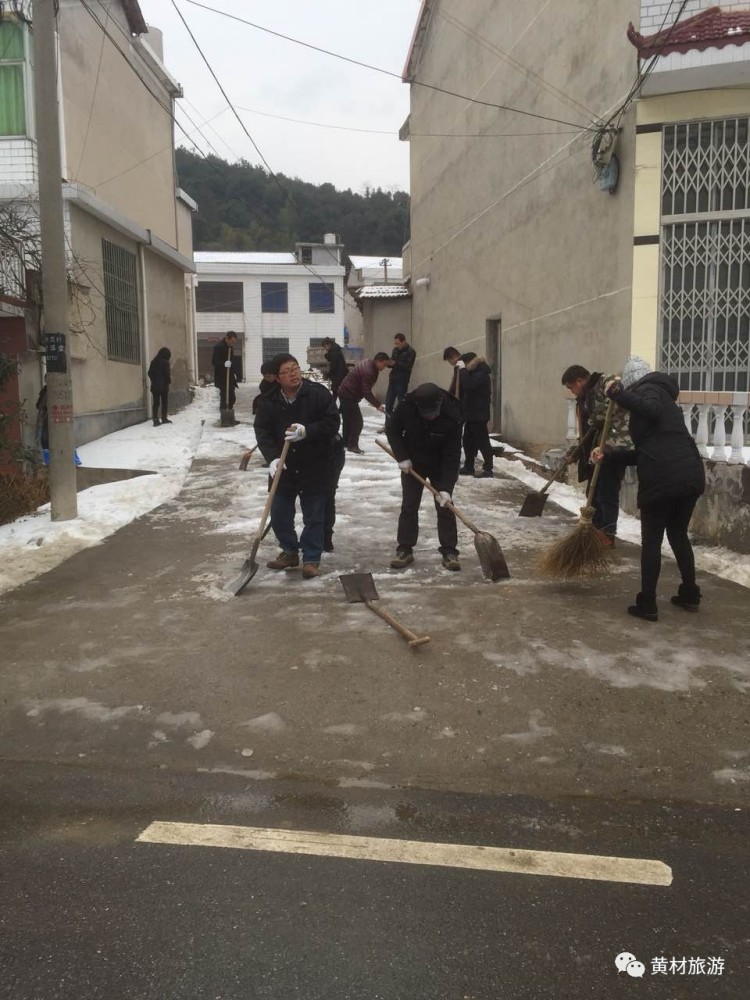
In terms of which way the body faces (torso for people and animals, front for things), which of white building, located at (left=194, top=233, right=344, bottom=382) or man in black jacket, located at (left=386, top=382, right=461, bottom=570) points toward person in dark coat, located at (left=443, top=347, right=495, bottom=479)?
the white building

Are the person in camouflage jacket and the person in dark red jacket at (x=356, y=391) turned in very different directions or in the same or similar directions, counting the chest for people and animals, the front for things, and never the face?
very different directions

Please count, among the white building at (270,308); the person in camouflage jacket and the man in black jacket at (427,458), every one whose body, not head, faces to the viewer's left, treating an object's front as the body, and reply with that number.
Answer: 1

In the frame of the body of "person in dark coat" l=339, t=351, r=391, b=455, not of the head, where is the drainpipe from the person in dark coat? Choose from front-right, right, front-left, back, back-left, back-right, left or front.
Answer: back-left

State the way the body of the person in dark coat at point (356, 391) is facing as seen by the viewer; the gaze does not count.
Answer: to the viewer's right

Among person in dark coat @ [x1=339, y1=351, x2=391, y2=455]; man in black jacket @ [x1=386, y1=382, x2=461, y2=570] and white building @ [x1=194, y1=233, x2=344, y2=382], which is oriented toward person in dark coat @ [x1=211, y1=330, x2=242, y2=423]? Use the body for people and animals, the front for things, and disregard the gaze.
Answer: the white building

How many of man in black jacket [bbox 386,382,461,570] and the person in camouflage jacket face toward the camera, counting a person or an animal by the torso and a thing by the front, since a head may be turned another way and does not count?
1

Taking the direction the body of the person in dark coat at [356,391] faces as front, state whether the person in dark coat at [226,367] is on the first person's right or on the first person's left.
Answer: on the first person's left

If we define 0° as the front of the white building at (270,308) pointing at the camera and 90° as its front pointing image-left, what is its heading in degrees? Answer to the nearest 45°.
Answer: approximately 0°

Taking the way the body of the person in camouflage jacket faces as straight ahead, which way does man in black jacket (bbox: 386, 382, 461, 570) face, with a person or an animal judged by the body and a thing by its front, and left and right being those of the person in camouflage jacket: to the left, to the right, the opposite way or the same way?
to the left

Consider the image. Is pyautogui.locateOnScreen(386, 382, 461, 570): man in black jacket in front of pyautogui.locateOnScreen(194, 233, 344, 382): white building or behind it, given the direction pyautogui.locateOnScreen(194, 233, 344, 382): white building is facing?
in front

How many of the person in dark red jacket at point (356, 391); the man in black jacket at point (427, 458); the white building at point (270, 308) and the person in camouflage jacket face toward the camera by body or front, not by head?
2

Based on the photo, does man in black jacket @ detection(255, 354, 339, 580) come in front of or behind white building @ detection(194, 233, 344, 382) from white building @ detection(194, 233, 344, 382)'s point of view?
in front

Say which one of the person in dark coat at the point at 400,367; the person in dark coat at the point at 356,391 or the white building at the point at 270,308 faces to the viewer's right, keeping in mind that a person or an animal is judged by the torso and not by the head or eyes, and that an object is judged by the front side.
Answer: the person in dark coat at the point at 356,391

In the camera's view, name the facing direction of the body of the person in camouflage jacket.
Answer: to the viewer's left
